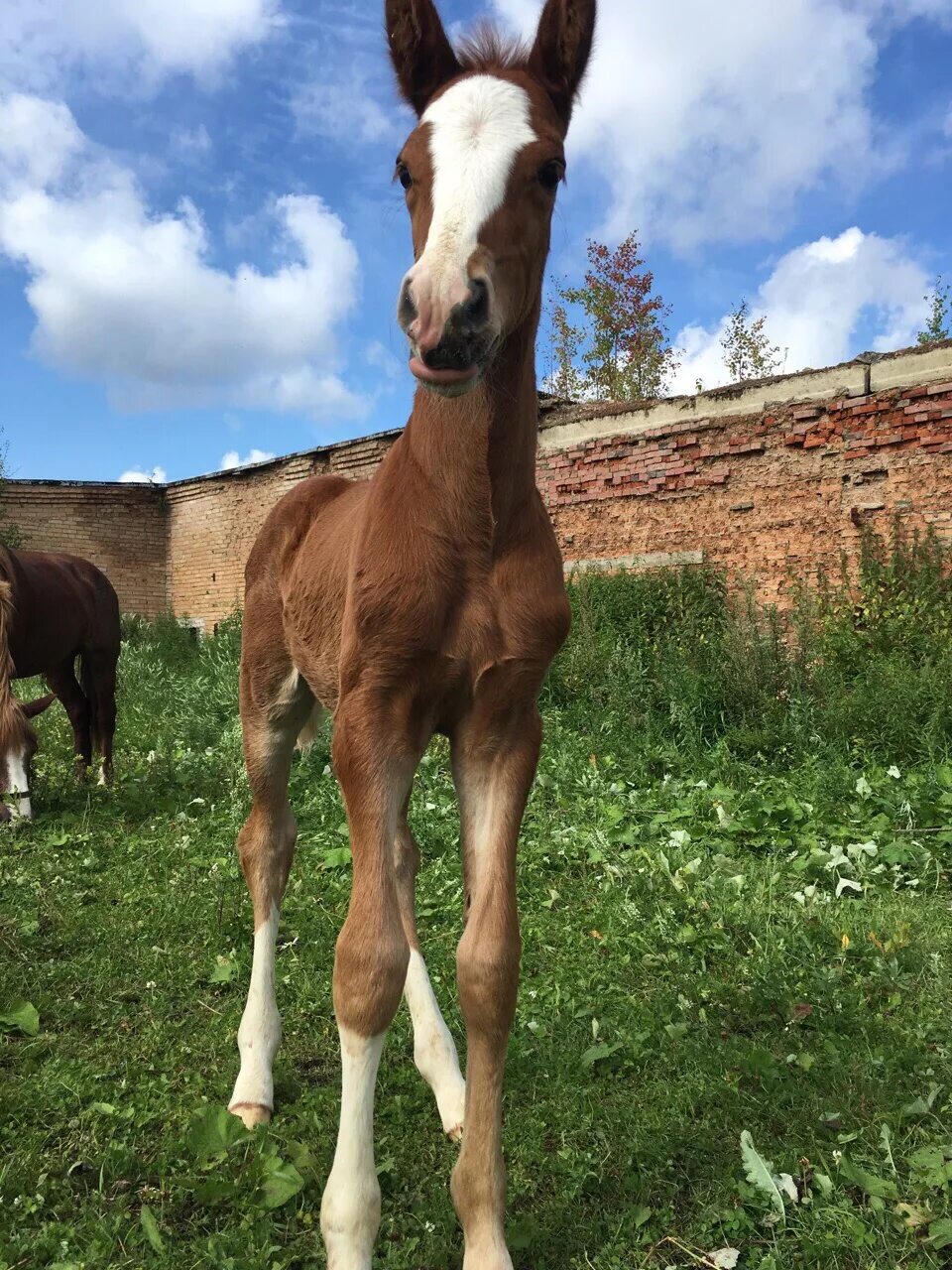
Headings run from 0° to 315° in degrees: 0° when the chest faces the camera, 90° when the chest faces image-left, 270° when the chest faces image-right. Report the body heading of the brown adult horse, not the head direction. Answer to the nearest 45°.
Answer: approximately 45°

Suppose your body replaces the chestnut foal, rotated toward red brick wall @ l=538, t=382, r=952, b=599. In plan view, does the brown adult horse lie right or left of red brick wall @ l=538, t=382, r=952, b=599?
left

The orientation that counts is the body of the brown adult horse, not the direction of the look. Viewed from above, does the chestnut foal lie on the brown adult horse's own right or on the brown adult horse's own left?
on the brown adult horse's own left

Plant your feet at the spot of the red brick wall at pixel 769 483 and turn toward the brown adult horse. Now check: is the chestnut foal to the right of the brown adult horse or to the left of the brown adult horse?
left
